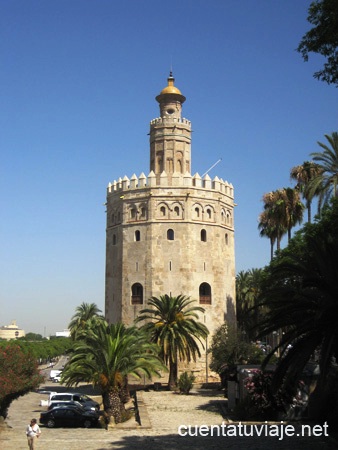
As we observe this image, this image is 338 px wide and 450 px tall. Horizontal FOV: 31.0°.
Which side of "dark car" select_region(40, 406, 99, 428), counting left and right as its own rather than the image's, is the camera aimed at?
right

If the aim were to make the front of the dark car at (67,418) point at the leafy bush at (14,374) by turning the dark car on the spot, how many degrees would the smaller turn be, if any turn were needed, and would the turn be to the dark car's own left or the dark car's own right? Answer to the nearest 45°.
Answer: approximately 135° to the dark car's own left

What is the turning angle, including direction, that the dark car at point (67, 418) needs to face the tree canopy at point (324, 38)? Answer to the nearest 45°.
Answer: approximately 90° to its right

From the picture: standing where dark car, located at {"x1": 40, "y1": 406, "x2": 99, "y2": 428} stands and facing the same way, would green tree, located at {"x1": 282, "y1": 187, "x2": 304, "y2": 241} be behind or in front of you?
in front

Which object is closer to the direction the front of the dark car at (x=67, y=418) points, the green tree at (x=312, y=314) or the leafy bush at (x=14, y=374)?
the green tree
